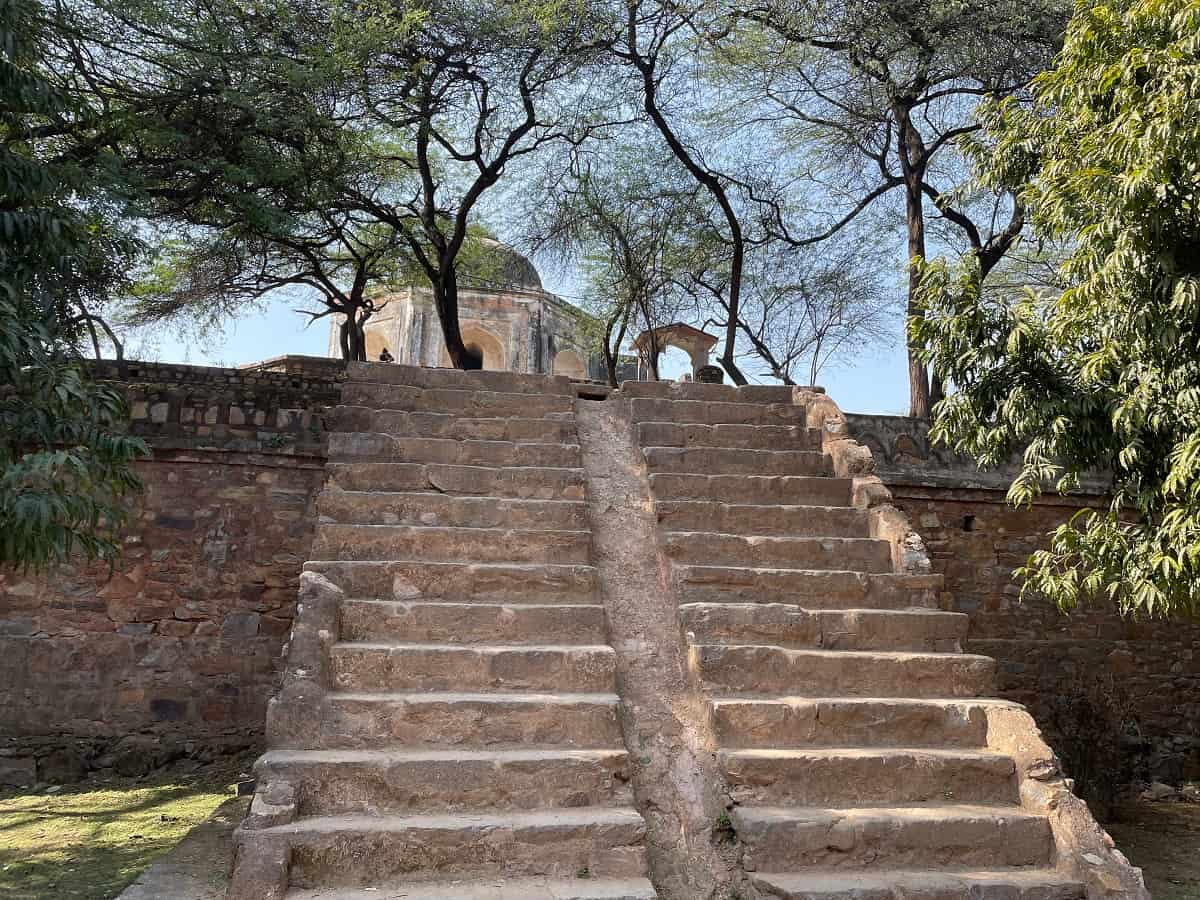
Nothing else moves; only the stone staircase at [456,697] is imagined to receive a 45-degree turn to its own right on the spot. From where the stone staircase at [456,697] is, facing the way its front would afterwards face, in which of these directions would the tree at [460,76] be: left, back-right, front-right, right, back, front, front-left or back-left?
back-right

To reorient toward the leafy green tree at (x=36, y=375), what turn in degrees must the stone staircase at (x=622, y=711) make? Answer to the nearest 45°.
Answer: approximately 90° to its right

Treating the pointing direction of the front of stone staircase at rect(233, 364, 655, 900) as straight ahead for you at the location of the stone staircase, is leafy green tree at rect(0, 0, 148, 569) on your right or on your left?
on your right

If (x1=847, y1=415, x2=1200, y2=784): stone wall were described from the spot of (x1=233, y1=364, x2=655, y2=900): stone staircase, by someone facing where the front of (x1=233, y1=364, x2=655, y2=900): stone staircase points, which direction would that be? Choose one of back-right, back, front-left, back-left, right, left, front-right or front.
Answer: back-left

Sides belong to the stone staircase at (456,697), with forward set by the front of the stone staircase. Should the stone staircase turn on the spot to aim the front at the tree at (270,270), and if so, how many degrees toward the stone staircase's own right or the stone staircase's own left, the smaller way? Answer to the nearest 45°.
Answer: approximately 180°

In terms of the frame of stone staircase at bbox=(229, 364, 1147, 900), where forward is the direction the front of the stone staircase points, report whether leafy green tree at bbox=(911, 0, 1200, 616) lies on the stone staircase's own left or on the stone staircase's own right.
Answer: on the stone staircase's own left

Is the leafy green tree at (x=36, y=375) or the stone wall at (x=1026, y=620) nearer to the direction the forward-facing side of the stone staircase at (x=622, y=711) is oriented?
the leafy green tree
